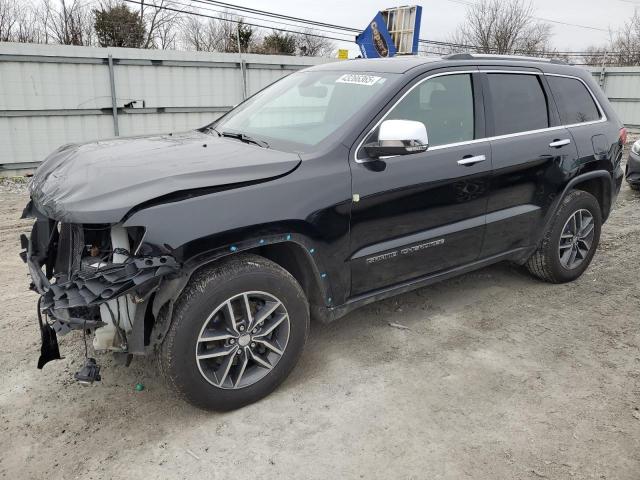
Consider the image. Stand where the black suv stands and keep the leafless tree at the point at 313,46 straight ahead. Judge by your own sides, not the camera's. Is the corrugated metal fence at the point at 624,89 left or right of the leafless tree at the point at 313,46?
right

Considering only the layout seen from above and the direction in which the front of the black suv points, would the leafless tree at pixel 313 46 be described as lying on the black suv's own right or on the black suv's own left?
on the black suv's own right

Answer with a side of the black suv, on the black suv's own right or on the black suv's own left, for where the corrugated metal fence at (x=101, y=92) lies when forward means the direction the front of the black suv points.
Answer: on the black suv's own right

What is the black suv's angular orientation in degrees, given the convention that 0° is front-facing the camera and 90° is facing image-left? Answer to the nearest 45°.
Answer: approximately 45°

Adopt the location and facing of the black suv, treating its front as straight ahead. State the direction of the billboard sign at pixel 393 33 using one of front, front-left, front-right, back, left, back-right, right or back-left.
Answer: back-right

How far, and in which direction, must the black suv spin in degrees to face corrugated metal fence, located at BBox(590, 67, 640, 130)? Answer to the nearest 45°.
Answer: approximately 180°
